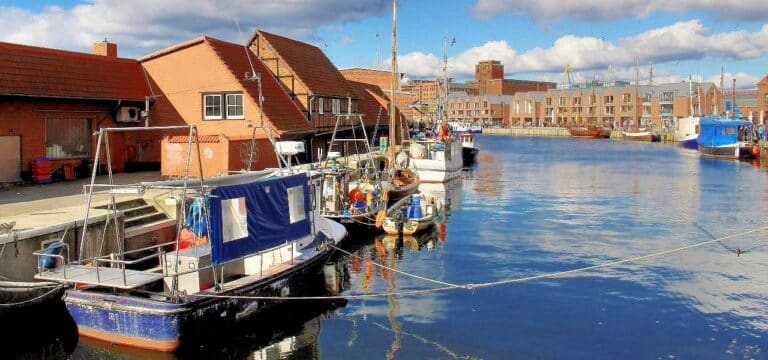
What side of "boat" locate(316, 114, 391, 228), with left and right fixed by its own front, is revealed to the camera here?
back

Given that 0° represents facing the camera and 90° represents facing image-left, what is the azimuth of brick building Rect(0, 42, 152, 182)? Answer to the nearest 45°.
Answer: approximately 315°

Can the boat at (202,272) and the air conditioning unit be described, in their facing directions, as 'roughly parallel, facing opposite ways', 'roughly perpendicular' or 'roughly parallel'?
roughly perpendicular

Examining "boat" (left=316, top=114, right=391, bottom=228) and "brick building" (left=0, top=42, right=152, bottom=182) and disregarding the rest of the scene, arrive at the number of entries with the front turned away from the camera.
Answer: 1

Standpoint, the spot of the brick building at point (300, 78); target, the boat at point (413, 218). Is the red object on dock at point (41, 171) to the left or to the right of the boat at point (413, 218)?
right

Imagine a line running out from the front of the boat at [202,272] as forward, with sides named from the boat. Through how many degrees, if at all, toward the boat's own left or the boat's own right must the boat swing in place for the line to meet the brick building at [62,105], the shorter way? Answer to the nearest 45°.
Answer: approximately 45° to the boat's own left

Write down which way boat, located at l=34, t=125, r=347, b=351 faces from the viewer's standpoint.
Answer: facing away from the viewer and to the right of the viewer

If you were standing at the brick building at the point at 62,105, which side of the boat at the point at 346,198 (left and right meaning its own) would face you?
left

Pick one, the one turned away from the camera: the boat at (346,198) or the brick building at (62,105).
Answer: the boat

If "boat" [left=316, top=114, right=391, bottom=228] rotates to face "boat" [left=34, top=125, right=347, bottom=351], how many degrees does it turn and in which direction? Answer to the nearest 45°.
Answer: approximately 180°

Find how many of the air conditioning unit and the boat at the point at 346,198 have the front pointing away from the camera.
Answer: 1
